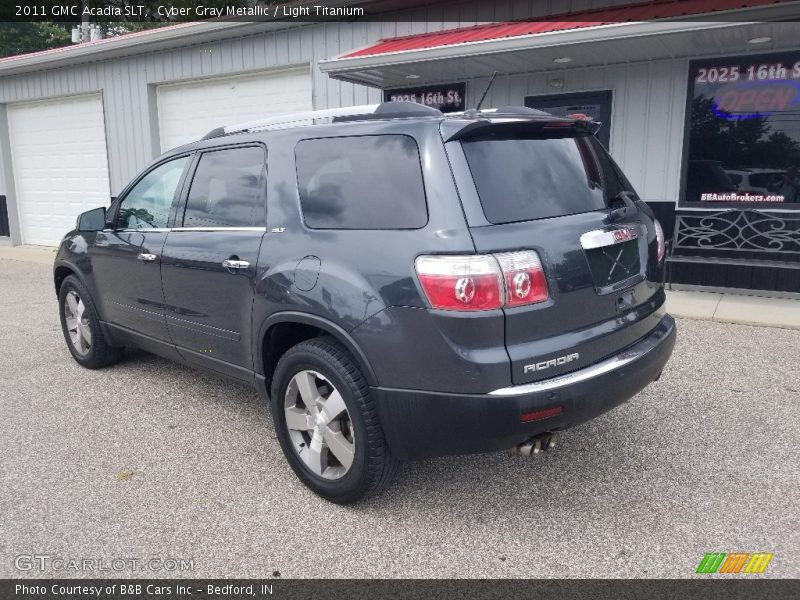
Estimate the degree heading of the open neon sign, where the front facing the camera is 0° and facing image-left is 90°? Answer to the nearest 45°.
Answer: approximately 0°

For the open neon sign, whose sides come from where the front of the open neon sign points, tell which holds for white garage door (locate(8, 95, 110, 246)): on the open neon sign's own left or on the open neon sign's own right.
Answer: on the open neon sign's own right

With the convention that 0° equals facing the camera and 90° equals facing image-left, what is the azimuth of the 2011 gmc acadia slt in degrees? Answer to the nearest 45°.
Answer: approximately 135°

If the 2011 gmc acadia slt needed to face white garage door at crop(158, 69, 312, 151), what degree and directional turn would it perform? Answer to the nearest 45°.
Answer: approximately 45° to its right
